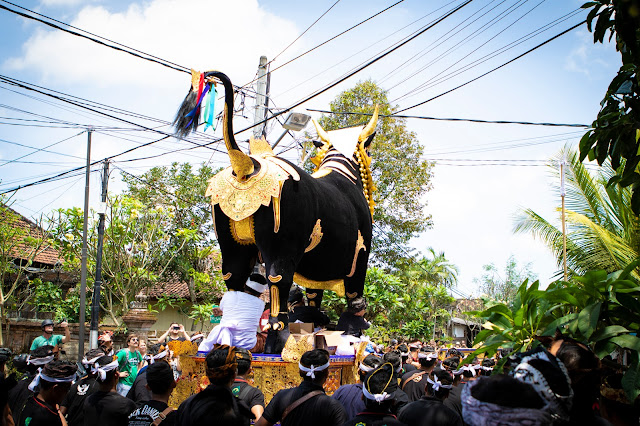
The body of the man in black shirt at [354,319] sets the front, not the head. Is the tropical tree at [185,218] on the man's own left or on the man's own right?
on the man's own left

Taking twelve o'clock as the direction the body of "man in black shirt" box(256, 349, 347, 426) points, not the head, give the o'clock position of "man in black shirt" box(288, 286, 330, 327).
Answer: "man in black shirt" box(288, 286, 330, 327) is roughly at 12 o'clock from "man in black shirt" box(256, 349, 347, 426).

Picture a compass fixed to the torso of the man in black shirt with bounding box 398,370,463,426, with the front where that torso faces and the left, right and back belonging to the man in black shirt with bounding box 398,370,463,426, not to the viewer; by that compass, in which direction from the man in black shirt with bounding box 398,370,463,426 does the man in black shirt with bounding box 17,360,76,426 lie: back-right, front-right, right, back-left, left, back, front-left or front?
left

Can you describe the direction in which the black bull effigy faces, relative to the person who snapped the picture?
facing away from the viewer and to the right of the viewer

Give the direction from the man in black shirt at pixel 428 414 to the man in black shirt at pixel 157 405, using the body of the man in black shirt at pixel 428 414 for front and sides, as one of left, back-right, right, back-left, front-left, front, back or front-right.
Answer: left

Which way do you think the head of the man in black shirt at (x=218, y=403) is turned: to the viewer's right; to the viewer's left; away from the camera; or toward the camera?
away from the camera

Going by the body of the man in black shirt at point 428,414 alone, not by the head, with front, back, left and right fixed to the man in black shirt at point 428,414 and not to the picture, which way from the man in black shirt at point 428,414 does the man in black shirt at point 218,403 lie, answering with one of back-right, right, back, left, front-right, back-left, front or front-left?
left

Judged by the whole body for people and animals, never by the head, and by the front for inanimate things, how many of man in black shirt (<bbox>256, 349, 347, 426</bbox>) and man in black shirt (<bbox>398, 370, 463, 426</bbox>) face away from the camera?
2

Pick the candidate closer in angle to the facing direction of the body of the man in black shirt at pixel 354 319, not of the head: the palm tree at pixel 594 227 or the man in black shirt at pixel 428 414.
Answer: the palm tree

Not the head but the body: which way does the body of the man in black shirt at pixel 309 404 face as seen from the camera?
away from the camera

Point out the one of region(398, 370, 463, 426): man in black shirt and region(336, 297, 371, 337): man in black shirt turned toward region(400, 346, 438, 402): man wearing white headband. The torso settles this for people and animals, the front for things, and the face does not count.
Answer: region(398, 370, 463, 426): man in black shirt

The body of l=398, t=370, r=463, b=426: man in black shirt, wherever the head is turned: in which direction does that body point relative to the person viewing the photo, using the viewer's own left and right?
facing away from the viewer

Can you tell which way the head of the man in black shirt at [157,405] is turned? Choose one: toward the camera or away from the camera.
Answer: away from the camera
